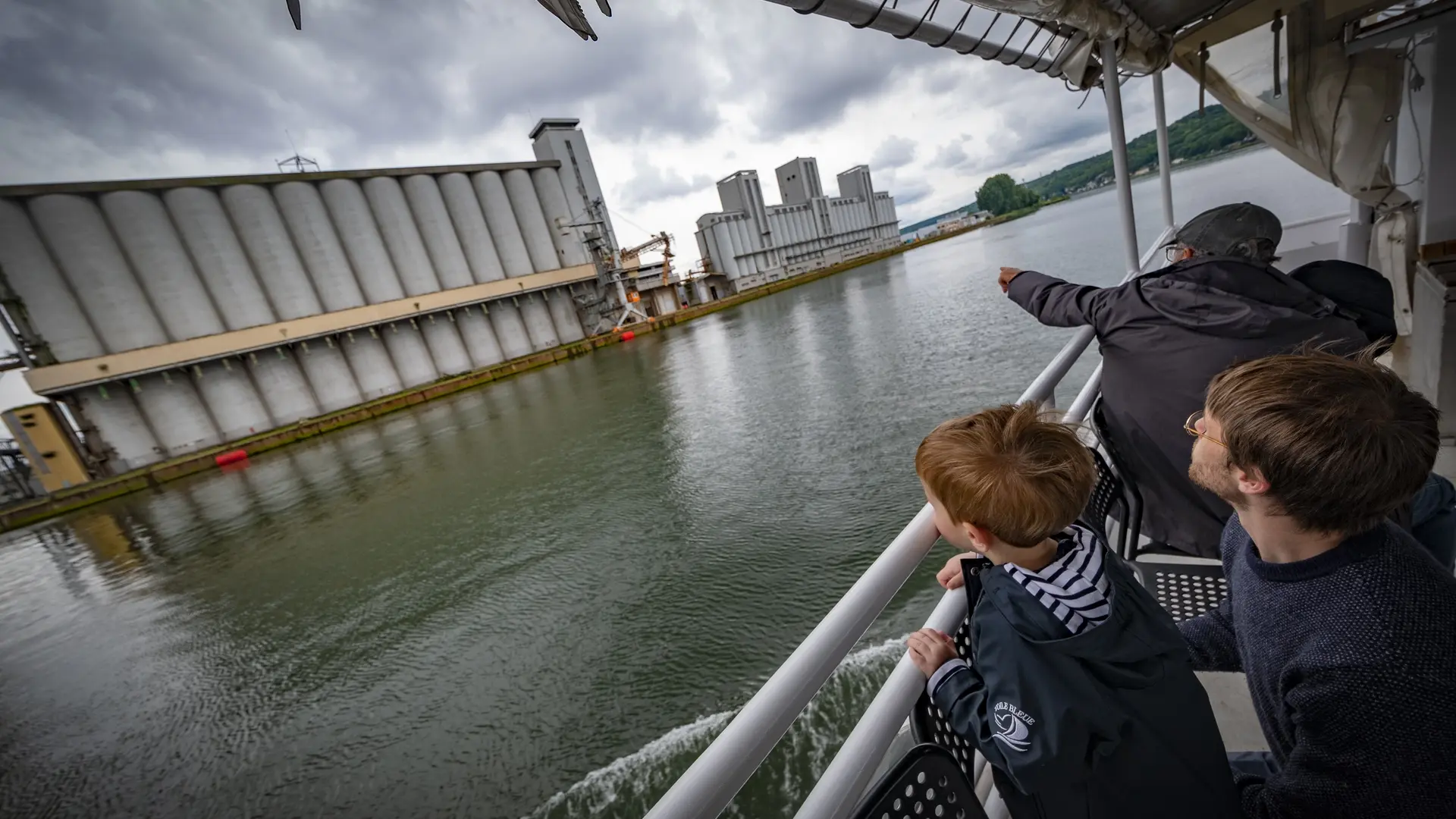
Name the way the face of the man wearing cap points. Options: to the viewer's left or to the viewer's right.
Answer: to the viewer's left

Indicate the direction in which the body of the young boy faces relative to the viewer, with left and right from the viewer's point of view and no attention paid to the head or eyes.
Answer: facing away from the viewer and to the left of the viewer

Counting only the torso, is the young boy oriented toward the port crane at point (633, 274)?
yes

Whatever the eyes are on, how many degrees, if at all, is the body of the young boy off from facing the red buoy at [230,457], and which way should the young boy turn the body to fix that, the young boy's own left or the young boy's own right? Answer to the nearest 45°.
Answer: approximately 45° to the young boy's own left

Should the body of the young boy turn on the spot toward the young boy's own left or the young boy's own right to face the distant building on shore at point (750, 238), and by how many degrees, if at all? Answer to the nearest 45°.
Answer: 0° — they already face it

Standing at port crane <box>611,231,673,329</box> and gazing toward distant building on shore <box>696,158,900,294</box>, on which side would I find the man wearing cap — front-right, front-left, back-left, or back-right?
back-right

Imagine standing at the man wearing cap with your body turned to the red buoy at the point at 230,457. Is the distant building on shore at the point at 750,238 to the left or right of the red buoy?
right

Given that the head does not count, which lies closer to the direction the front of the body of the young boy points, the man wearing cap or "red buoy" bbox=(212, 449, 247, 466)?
the red buoy

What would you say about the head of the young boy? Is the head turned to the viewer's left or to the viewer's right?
to the viewer's left
